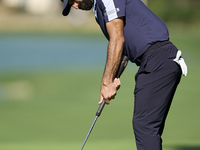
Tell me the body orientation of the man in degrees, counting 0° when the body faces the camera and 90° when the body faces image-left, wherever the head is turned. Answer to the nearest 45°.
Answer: approximately 90°

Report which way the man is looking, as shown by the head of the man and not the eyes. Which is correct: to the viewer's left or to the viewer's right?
to the viewer's left
